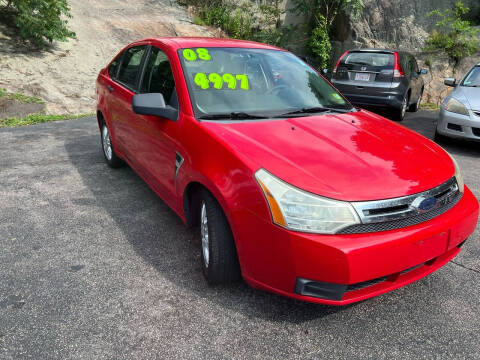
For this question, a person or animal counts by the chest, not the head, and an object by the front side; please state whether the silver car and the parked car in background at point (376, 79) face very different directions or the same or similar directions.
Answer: very different directions

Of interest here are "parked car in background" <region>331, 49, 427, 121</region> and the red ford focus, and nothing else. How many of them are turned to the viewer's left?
0

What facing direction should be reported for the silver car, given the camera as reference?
facing the viewer and to the left of the viewer

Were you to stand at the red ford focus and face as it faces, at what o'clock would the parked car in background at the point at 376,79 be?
The parked car in background is roughly at 8 o'clock from the red ford focus.

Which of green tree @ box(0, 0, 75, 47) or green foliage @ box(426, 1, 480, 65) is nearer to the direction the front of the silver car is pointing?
the green tree

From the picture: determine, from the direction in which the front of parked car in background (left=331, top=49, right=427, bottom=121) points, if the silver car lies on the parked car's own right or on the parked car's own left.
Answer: on the parked car's own right

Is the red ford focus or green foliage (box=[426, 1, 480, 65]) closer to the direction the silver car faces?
the red ford focus

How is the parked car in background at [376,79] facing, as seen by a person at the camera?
facing away from the viewer and to the right of the viewer

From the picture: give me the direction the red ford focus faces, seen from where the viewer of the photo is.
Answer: facing the viewer and to the right of the viewer

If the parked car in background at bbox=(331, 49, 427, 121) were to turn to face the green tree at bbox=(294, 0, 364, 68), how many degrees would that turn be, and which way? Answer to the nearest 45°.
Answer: approximately 45° to its left

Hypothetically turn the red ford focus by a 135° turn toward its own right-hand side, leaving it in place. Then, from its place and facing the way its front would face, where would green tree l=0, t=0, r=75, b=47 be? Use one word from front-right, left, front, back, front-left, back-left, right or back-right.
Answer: front-right

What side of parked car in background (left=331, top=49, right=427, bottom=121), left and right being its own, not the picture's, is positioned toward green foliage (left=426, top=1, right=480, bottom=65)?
front

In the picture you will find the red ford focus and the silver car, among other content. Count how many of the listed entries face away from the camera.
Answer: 0
